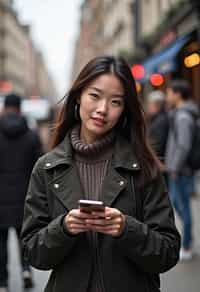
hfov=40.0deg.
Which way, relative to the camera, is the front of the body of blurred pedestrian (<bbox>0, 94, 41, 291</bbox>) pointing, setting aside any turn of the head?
away from the camera

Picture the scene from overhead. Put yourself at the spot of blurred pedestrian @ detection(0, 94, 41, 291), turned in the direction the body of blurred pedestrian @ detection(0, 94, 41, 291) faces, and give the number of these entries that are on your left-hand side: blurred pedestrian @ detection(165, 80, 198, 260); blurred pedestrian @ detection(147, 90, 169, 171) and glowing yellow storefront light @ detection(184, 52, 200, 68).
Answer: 0

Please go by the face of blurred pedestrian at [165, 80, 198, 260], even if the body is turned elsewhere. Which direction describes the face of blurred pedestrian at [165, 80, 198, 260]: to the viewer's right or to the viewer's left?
to the viewer's left

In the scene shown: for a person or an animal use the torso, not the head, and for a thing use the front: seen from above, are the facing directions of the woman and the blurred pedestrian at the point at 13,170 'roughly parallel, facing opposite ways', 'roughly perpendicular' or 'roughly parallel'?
roughly parallel, facing opposite ways

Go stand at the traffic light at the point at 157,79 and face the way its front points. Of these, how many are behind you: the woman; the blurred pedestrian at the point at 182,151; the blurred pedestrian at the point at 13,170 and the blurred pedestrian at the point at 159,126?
0

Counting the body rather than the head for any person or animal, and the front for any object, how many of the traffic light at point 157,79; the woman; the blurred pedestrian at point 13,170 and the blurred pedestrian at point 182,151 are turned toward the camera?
2

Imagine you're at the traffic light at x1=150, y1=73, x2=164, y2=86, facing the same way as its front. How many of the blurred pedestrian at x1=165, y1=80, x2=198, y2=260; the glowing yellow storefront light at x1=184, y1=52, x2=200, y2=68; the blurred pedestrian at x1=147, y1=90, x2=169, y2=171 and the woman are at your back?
0

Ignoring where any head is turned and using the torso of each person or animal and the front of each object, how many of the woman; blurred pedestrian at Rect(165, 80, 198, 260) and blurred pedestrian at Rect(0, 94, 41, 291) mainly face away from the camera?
1

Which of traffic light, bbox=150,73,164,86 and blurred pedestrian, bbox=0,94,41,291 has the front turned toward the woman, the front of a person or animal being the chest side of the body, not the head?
the traffic light

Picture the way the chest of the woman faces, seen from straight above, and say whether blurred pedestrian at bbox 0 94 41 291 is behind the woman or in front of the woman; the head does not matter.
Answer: behind

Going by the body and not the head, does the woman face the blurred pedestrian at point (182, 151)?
no

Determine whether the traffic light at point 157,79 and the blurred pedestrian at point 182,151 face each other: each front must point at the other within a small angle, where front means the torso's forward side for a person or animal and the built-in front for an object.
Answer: no

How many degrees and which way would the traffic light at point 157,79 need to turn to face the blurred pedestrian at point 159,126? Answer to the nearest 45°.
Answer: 0° — it already faces them

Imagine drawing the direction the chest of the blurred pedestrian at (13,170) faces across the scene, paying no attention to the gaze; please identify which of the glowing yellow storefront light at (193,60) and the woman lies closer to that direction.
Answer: the glowing yellow storefront light

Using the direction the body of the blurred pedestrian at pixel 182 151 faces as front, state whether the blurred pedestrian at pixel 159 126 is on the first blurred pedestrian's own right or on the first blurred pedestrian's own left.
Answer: on the first blurred pedestrian's own right

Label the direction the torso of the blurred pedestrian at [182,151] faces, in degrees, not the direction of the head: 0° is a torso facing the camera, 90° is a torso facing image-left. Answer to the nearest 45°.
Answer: approximately 90°

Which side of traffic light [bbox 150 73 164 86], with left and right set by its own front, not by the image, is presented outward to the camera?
front

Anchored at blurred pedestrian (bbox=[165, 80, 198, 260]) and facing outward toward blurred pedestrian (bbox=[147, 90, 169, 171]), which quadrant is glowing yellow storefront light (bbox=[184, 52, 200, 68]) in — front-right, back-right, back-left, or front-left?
front-right

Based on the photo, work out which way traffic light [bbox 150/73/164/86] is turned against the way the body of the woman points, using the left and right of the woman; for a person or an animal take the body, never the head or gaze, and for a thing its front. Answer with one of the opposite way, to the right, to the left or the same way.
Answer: the same way

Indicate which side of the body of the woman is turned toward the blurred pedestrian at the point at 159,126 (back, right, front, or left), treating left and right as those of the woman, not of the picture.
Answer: back
